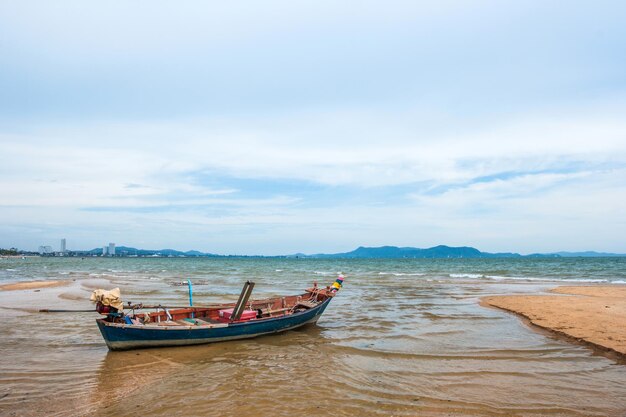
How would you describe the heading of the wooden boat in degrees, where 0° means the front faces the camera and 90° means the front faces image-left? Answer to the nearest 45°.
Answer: approximately 225°
